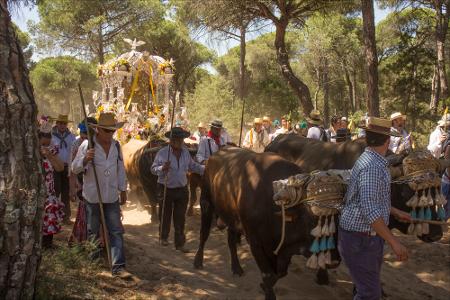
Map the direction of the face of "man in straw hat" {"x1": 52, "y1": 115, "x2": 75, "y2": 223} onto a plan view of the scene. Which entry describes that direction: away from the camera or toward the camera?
toward the camera

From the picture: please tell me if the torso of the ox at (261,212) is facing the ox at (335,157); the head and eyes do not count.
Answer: no

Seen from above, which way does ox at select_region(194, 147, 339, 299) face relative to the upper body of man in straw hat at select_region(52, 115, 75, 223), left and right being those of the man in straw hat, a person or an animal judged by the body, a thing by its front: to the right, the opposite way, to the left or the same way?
the same way

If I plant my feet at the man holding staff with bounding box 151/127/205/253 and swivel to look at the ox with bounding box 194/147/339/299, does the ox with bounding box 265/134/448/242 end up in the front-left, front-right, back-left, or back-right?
front-left

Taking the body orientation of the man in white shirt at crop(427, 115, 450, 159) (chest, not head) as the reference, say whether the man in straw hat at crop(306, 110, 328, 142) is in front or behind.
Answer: behind

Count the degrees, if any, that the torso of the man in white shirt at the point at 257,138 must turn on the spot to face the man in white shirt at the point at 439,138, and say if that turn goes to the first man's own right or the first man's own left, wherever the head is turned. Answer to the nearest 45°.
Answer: approximately 45° to the first man's own left

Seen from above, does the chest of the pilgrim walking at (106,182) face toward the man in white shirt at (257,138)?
no

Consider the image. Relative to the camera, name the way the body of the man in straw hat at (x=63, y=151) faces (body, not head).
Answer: toward the camera

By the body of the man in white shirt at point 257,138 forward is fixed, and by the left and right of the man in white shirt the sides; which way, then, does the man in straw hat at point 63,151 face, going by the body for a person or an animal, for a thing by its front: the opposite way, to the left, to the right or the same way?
the same way

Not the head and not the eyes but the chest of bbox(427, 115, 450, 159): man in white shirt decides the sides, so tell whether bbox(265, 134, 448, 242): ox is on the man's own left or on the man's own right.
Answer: on the man's own right

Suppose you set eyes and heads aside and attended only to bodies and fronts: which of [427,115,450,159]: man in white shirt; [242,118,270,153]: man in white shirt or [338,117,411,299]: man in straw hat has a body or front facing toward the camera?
[242,118,270,153]: man in white shirt

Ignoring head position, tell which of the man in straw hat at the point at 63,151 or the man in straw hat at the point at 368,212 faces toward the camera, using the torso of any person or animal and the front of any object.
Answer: the man in straw hat at the point at 63,151
